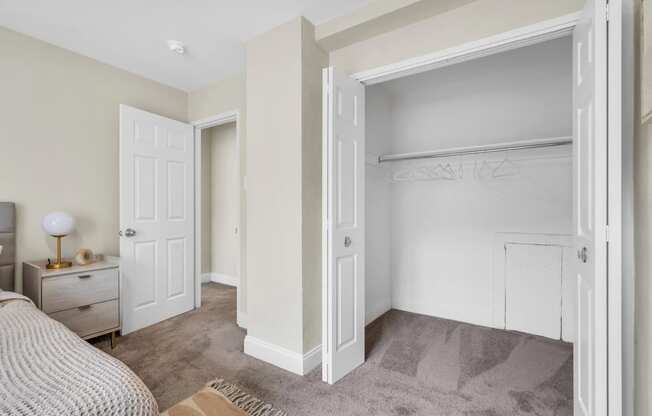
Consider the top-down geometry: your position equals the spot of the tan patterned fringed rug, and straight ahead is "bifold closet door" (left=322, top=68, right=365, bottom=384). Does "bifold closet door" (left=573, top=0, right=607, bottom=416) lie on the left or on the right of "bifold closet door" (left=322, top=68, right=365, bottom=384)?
right

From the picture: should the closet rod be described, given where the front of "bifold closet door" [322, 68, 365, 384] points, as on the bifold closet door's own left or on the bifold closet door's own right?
on the bifold closet door's own left

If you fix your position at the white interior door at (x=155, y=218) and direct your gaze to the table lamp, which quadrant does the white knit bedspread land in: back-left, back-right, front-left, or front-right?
front-left

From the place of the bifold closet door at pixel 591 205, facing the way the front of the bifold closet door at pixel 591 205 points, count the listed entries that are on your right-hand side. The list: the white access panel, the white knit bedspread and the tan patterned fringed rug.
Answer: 1

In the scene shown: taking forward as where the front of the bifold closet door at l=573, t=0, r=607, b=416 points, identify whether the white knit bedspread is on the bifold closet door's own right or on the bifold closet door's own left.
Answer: on the bifold closet door's own left

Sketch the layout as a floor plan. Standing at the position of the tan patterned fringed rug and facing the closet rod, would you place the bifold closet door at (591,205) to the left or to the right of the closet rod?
right

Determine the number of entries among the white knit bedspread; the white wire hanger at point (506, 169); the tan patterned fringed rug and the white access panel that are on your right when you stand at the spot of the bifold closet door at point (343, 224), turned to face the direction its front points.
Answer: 2

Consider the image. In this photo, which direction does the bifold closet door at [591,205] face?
to the viewer's left

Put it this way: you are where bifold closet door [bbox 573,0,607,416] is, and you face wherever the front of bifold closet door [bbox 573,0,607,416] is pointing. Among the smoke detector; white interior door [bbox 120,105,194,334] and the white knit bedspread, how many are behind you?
0
